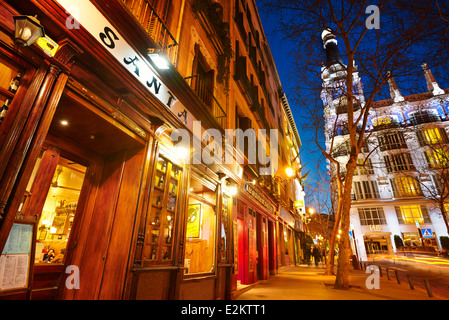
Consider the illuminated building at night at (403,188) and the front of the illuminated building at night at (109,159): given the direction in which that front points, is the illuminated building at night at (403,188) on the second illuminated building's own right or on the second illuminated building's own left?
on the second illuminated building's own left

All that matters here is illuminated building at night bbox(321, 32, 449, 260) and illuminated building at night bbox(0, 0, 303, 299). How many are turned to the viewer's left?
0

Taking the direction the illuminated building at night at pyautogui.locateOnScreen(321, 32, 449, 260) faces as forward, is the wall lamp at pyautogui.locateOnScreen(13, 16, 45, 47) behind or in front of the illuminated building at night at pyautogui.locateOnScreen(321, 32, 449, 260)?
in front

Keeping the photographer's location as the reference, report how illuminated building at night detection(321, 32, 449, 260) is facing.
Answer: facing the viewer

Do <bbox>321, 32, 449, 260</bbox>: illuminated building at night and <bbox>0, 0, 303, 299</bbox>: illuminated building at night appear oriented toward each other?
no

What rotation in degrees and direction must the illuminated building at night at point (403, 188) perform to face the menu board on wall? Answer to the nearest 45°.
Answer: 0° — it already faces it

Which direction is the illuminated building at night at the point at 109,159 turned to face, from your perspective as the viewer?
facing the viewer and to the right of the viewer

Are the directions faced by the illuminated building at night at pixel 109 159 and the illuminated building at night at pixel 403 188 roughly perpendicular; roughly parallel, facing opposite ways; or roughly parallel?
roughly perpendicular

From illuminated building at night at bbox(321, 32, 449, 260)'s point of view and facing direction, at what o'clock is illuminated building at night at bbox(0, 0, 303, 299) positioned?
illuminated building at night at bbox(0, 0, 303, 299) is roughly at 12 o'clock from illuminated building at night at bbox(321, 32, 449, 260).

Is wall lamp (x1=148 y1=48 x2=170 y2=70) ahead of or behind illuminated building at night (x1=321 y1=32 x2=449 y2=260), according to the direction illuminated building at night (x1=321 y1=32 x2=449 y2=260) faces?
ahead

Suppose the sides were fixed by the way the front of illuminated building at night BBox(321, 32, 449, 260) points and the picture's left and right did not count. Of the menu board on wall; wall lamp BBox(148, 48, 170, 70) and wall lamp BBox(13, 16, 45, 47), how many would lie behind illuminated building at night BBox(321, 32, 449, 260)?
0
